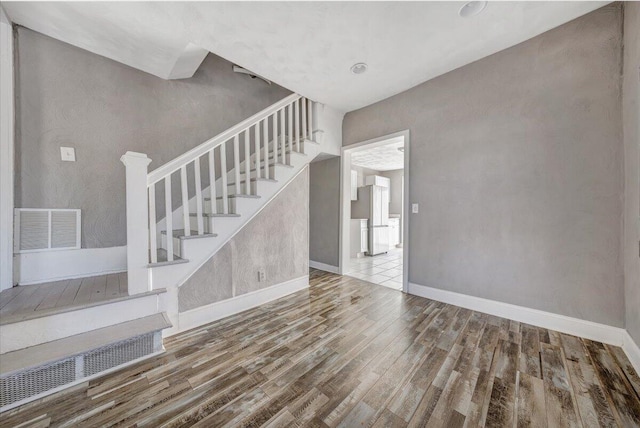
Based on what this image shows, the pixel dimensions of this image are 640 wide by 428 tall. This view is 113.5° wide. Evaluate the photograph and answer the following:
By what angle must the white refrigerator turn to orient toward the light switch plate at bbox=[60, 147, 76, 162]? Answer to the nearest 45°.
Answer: approximately 90° to its right

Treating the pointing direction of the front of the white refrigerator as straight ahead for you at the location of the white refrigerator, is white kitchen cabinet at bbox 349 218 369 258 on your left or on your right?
on your right

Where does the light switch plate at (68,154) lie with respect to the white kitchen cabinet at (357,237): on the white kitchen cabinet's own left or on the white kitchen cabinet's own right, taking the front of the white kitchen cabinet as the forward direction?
on the white kitchen cabinet's own right
